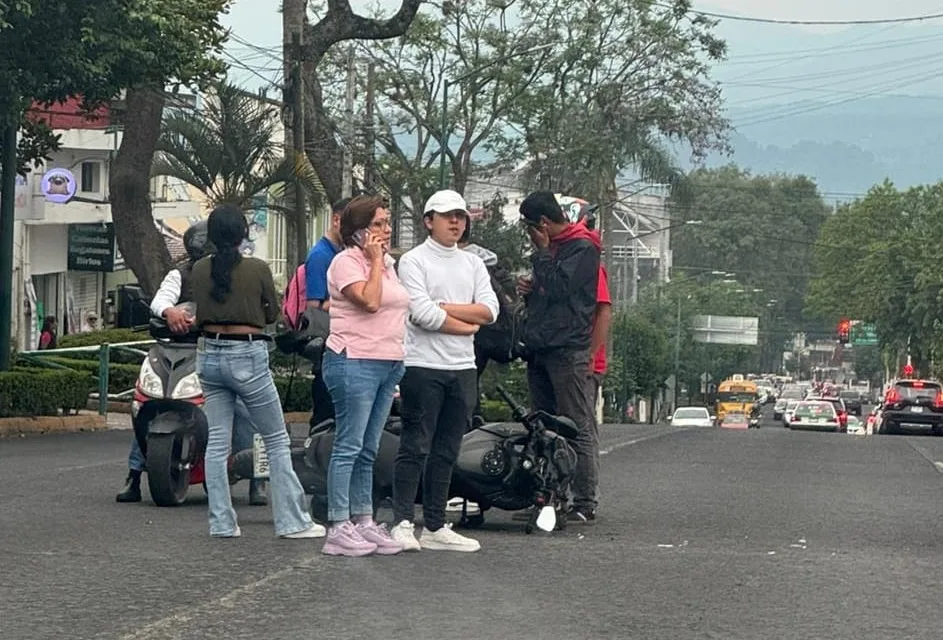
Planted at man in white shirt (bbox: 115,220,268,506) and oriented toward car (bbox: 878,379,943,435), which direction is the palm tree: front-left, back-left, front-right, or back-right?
front-left

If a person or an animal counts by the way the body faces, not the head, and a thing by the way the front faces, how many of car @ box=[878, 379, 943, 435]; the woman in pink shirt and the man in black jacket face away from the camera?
1

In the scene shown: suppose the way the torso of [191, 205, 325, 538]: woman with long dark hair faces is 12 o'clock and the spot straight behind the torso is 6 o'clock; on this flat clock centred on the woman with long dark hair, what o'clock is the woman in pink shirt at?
The woman in pink shirt is roughly at 3 o'clock from the woman with long dark hair.

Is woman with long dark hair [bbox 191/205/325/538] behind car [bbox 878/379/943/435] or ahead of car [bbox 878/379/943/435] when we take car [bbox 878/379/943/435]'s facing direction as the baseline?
behind

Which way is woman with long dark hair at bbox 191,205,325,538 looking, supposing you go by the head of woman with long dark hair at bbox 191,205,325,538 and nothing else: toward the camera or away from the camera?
away from the camera

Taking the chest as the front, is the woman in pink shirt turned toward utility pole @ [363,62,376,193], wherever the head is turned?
no

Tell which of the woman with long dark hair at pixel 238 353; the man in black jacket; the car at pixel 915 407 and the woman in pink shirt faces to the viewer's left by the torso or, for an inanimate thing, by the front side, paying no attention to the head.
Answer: the man in black jacket

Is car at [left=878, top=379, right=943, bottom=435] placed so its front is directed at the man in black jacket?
no

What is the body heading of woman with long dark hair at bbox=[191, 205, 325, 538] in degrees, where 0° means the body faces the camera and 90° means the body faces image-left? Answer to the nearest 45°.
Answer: approximately 225°

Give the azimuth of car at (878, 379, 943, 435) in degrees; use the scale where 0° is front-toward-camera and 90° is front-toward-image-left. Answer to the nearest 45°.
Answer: approximately 180°

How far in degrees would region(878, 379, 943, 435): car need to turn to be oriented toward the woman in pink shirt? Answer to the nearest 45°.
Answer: approximately 180°

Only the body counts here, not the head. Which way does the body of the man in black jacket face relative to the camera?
to the viewer's left

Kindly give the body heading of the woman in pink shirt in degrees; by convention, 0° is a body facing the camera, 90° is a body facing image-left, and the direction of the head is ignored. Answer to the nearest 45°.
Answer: approximately 315°

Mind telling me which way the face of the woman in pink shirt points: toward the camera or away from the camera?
toward the camera

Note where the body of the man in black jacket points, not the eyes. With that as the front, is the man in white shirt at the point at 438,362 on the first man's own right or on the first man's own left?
on the first man's own left
